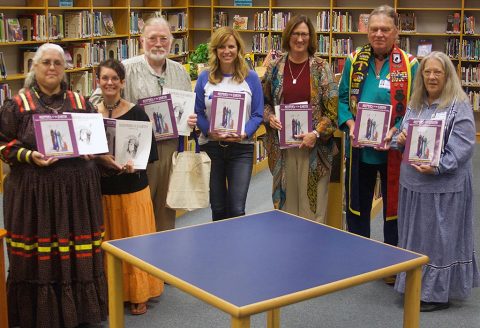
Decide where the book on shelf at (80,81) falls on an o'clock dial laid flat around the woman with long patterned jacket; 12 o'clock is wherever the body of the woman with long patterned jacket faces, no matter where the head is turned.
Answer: The book on shelf is roughly at 5 o'clock from the woman with long patterned jacket.

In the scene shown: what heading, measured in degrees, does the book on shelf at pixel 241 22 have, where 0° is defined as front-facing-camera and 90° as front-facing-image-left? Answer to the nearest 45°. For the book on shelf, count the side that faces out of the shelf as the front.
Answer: approximately 0°

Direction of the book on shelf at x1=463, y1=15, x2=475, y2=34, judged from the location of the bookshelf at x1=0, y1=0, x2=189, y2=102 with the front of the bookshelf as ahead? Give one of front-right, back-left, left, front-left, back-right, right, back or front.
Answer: front-left

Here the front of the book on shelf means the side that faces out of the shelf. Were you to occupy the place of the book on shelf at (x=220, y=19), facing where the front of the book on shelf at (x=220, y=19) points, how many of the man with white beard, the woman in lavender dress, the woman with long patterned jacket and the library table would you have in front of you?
4

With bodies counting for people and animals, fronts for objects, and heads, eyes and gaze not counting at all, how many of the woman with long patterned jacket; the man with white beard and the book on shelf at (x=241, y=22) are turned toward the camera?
3

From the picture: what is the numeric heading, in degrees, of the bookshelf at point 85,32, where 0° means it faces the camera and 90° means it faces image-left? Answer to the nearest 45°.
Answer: approximately 315°

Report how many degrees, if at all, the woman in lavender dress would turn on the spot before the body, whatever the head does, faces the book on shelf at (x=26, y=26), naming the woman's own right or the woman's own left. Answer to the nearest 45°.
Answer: approximately 90° to the woman's own right

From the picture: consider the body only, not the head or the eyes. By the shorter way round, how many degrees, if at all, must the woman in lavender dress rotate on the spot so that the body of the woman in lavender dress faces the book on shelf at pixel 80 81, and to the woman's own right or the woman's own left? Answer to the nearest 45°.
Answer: approximately 90° to the woman's own right

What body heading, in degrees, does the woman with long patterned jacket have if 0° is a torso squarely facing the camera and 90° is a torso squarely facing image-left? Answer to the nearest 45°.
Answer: approximately 0°

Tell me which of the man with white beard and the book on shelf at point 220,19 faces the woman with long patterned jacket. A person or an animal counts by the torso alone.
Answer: the book on shelf

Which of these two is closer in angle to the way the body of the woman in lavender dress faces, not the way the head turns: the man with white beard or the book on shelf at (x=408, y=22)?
the man with white beard
